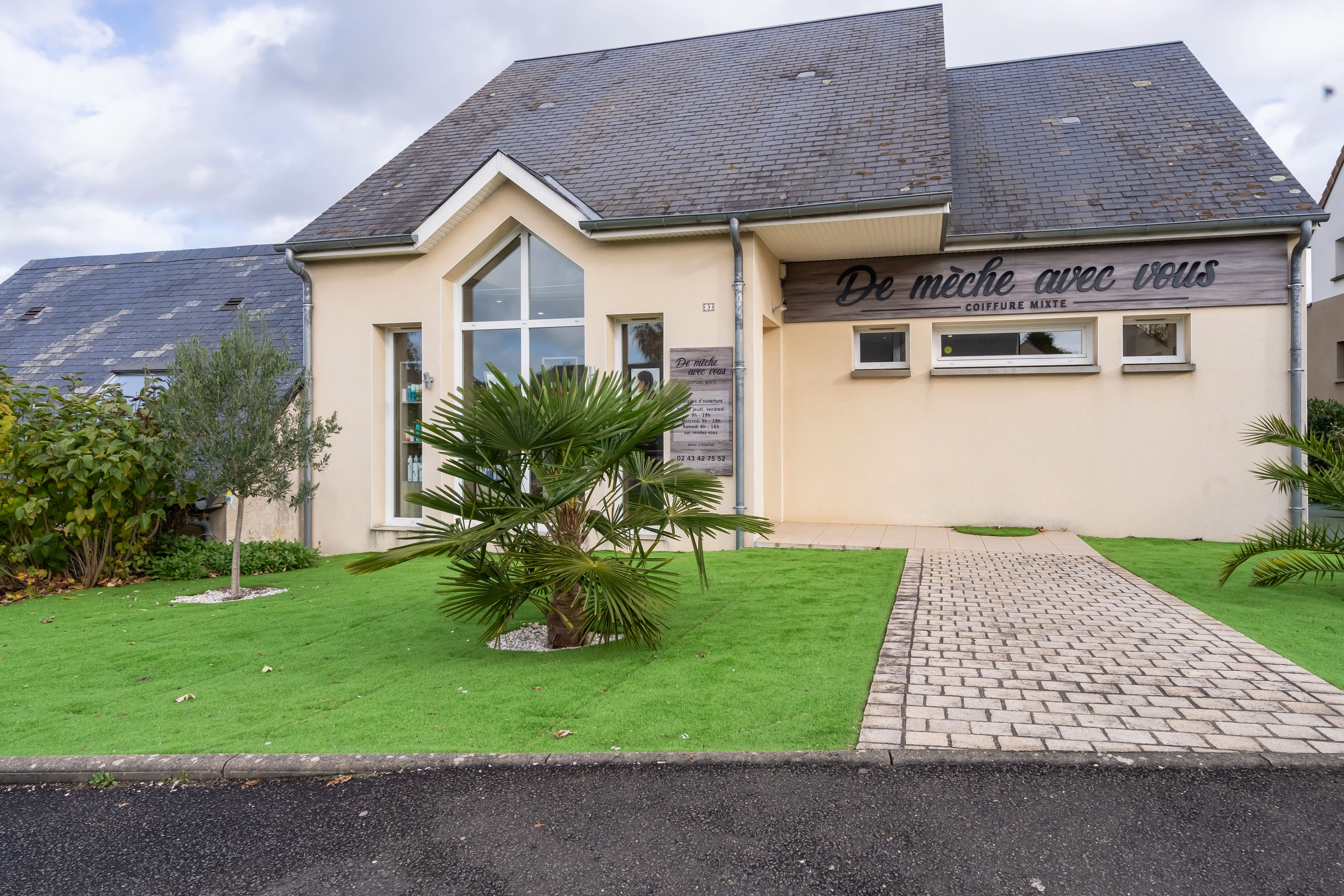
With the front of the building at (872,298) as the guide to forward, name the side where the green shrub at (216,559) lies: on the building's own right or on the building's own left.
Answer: on the building's own right

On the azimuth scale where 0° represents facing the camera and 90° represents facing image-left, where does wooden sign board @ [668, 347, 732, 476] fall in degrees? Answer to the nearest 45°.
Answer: approximately 0°

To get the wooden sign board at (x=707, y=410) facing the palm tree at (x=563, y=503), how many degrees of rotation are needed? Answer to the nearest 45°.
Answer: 0° — it already faces it

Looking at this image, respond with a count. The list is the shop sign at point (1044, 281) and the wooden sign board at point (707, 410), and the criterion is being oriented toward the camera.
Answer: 2

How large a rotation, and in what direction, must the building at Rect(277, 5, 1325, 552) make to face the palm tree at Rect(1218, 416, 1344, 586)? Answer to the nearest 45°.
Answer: approximately 45° to its left

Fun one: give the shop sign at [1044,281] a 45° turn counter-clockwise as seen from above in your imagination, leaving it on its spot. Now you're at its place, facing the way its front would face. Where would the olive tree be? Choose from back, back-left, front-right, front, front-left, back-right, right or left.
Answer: right

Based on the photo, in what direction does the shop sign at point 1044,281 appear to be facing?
toward the camera

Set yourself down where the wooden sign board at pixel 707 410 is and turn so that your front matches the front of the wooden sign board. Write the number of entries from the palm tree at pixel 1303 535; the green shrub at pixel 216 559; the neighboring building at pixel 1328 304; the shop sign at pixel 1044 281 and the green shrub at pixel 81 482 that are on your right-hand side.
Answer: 2

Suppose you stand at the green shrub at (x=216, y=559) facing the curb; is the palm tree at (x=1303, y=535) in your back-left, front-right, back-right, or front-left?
front-left

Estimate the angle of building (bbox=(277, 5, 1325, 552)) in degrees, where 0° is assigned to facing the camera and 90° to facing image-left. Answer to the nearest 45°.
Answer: approximately 0°

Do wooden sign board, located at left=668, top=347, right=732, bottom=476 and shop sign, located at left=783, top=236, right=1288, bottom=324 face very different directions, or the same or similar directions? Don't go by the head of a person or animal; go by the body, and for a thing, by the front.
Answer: same or similar directions

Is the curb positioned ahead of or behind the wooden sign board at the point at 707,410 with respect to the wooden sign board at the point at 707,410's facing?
ahead

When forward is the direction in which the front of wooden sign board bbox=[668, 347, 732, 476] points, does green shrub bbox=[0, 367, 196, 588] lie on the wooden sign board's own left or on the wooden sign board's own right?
on the wooden sign board's own right

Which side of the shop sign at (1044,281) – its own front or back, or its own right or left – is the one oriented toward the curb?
front

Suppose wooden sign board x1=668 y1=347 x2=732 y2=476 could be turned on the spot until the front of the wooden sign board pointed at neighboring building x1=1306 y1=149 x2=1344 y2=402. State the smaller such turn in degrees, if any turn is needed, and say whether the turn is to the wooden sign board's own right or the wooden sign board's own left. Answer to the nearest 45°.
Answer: approximately 135° to the wooden sign board's own left

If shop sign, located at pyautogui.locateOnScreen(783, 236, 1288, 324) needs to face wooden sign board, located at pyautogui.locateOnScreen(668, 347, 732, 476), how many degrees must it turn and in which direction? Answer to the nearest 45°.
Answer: approximately 45° to its right
